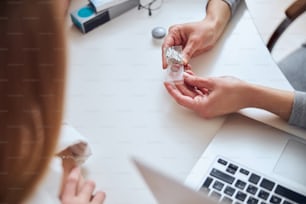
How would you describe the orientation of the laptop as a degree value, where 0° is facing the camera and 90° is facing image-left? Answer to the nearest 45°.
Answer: approximately 225°
